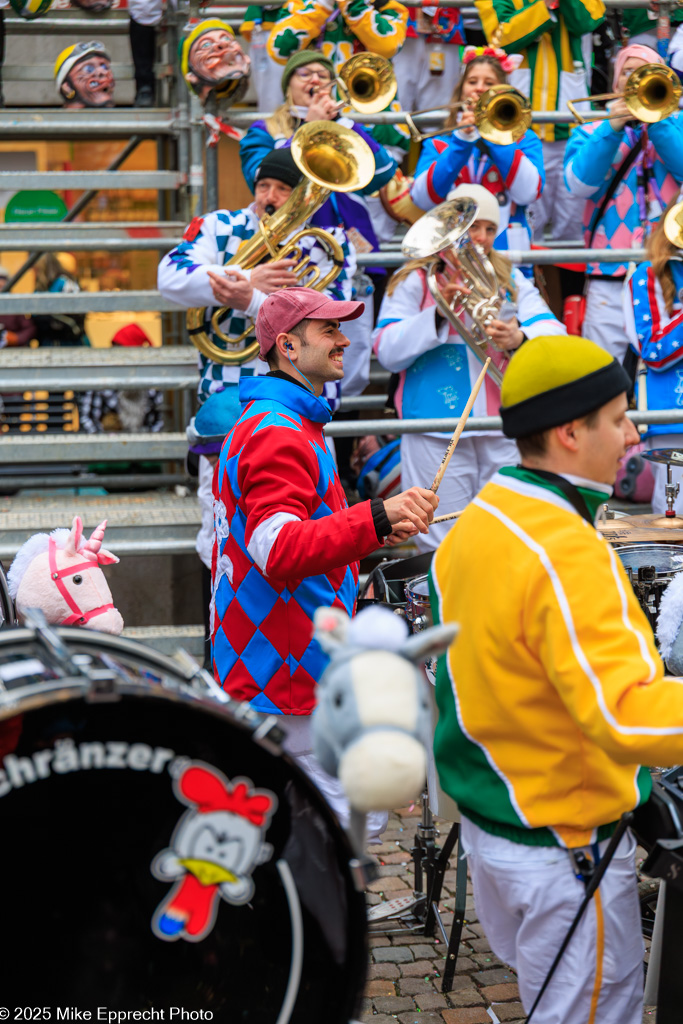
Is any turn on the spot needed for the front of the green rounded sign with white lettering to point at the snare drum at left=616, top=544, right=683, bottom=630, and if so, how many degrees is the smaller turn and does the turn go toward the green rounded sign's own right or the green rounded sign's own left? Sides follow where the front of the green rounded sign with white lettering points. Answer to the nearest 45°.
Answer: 0° — it already faces it

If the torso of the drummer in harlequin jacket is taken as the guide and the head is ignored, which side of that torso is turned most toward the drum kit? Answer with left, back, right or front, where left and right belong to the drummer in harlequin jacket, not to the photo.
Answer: front

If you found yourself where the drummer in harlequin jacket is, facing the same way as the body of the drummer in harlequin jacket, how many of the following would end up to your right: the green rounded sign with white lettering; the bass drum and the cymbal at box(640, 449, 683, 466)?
1

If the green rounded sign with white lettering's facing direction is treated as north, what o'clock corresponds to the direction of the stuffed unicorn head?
The stuffed unicorn head is roughly at 12 o'clock from the green rounded sign with white lettering.

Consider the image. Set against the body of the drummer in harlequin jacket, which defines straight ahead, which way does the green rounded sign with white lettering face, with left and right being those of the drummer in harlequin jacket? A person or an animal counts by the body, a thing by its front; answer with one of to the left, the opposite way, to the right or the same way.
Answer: to the right

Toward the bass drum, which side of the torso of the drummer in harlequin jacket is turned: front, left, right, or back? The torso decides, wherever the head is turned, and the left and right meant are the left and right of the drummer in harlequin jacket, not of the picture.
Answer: right

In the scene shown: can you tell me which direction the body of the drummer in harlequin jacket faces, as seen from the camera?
to the viewer's right

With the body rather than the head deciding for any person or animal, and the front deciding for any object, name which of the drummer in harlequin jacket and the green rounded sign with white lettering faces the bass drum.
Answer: the green rounded sign with white lettering

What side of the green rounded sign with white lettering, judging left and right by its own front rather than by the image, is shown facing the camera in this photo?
front

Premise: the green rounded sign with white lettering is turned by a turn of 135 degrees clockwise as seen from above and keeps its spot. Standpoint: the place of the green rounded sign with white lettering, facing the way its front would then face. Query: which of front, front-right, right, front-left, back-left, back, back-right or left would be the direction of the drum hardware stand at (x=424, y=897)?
back-left

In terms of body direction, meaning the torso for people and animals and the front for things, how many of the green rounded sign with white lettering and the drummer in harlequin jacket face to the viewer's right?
1

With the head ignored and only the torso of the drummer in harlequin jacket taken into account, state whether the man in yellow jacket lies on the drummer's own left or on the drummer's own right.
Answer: on the drummer's own right

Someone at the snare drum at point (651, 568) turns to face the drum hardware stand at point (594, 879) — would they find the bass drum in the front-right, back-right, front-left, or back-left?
front-right
